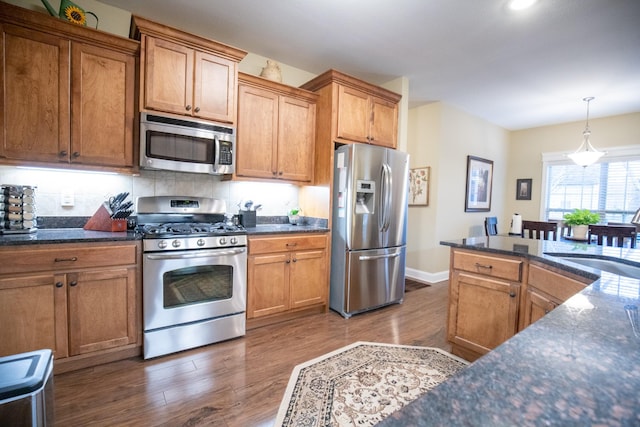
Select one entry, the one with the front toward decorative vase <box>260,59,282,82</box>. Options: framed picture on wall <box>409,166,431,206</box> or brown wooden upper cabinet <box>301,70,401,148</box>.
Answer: the framed picture on wall

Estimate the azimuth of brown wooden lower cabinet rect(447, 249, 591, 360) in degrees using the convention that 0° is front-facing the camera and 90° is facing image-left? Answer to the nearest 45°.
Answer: approximately 45°

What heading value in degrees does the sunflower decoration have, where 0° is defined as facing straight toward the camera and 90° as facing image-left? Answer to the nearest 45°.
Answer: approximately 0°

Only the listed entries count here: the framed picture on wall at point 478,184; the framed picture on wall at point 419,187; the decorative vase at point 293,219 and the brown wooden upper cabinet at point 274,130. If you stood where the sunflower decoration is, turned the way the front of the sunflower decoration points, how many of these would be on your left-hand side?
4

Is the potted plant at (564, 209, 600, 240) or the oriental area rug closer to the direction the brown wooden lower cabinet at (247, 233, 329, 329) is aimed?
the oriental area rug

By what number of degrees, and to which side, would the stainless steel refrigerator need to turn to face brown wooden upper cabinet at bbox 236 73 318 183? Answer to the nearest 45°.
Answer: approximately 135° to its right

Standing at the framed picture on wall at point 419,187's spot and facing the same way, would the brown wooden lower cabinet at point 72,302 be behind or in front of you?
in front

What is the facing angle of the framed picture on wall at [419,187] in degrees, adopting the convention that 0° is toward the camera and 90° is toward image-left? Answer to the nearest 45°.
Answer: approximately 45°

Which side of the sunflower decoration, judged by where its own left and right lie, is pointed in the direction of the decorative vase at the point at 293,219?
left

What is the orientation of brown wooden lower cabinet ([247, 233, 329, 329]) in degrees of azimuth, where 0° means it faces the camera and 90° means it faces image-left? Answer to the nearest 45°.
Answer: approximately 315°
